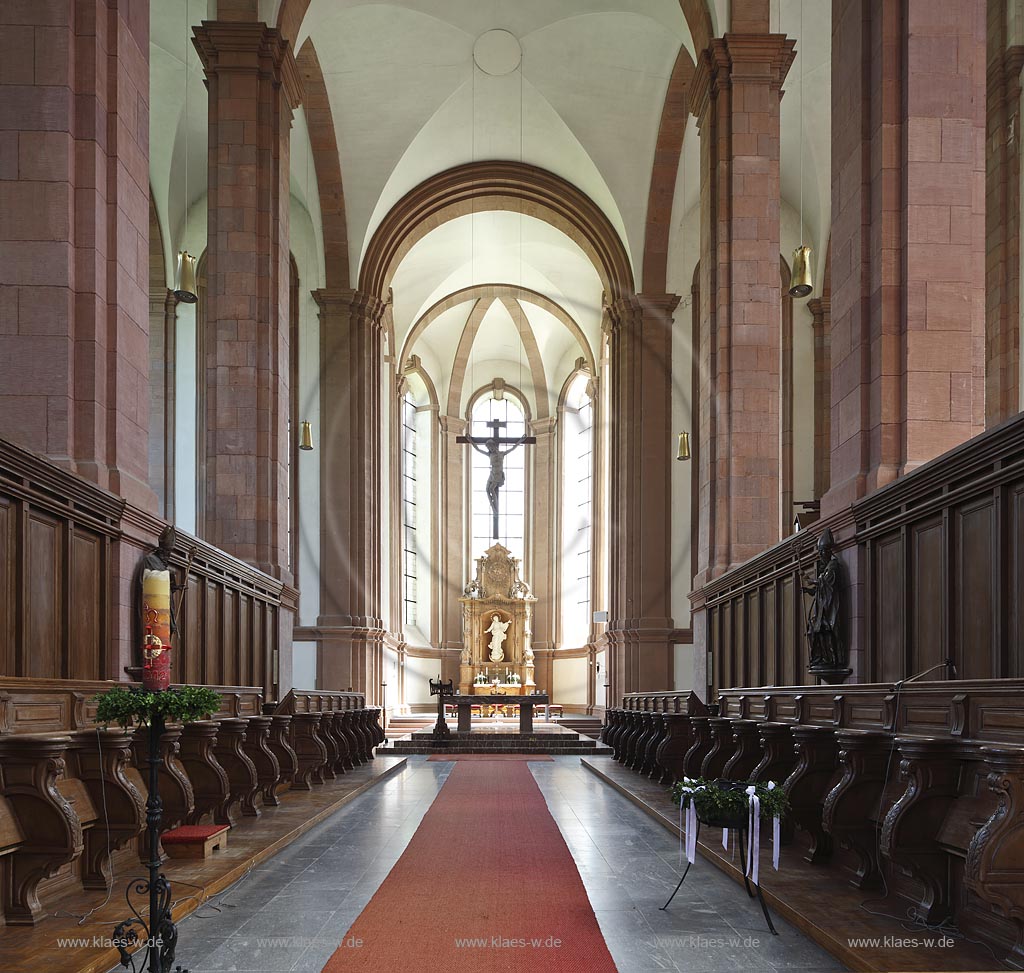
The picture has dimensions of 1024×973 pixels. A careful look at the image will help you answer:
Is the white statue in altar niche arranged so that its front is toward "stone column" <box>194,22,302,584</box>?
yes

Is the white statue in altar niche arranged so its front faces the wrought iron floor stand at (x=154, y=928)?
yes

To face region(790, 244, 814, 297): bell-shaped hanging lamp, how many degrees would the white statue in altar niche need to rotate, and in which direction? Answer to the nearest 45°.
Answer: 0° — it already faces it

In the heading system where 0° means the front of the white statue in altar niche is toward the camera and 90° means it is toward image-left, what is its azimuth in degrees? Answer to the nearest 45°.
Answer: approximately 0°

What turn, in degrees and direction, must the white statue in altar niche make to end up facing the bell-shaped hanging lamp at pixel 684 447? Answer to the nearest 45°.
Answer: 0° — it already faces it

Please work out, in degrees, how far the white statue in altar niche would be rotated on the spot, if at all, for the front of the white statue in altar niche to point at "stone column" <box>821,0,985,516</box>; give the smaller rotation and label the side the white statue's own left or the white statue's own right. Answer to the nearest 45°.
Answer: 0° — it already faces it

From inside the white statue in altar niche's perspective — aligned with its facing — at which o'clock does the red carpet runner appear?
The red carpet runner is roughly at 12 o'clock from the white statue in altar niche.

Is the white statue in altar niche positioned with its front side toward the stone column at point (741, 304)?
yes

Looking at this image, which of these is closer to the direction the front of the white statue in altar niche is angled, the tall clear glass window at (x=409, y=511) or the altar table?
the altar table
